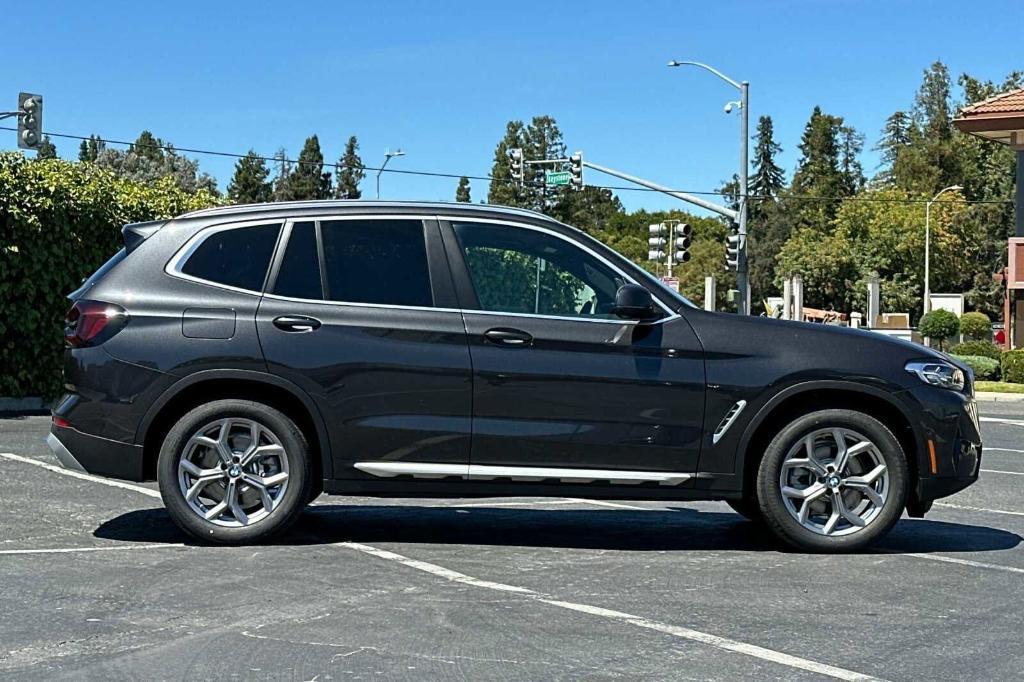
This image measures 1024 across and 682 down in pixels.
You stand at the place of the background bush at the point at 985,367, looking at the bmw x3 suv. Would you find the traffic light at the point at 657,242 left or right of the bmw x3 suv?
right

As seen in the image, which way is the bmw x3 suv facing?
to the viewer's right

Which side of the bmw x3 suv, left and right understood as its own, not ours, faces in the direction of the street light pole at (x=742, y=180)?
left

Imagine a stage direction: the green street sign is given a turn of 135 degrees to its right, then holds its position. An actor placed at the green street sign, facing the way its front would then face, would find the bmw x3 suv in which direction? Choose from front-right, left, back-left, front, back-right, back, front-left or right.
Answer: back-left

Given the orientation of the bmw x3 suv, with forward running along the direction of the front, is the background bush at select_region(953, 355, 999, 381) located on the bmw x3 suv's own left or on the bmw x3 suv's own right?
on the bmw x3 suv's own left

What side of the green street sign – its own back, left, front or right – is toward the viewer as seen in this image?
front
